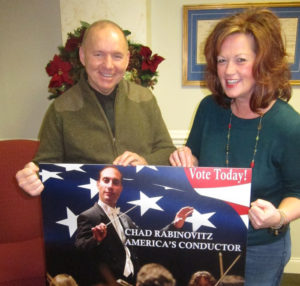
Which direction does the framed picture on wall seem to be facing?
toward the camera

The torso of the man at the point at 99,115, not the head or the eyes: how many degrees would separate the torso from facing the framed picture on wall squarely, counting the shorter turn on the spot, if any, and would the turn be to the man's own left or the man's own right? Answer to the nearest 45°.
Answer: approximately 135° to the man's own left

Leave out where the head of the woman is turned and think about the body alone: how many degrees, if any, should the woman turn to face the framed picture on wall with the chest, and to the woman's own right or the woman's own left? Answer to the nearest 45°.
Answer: approximately 135° to the woman's own right

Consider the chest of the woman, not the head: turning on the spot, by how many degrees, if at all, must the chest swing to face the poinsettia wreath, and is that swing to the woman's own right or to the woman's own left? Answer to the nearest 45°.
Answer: approximately 90° to the woman's own right

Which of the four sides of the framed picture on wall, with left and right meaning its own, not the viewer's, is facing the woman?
front

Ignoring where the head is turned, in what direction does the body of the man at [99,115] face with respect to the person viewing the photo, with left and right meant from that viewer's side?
facing the viewer

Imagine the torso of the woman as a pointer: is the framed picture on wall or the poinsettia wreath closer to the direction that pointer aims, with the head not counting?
the poinsettia wreath

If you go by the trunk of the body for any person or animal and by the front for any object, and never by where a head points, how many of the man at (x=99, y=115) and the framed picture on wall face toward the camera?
2
